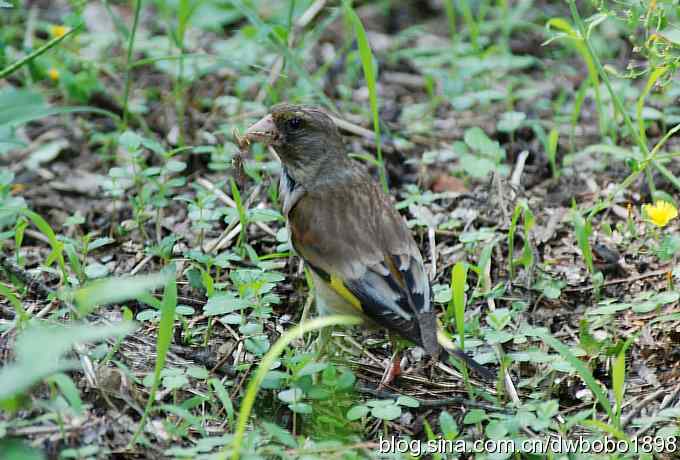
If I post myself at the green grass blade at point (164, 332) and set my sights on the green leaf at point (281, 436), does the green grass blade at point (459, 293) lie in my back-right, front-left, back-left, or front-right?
front-left

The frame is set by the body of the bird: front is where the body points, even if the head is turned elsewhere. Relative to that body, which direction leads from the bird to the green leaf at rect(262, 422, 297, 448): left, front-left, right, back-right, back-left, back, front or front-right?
back-left

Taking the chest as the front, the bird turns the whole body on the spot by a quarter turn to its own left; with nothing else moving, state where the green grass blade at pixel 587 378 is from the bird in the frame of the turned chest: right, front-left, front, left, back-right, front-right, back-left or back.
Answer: left

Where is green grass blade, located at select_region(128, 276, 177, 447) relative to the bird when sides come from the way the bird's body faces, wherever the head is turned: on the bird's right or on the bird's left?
on the bird's left

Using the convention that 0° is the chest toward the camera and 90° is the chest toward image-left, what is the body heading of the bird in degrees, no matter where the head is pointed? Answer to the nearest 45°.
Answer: approximately 135°

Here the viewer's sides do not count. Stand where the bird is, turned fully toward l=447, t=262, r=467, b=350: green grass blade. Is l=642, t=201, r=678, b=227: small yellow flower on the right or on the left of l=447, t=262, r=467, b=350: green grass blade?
left

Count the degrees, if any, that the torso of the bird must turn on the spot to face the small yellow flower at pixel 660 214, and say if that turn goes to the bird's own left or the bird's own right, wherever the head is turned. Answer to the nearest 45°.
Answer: approximately 135° to the bird's own right

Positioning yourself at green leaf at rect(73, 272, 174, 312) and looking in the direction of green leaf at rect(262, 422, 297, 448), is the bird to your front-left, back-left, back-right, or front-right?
front-left

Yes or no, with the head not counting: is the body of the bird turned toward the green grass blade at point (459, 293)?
no

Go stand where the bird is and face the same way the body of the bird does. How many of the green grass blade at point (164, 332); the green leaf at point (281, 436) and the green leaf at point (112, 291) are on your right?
0
